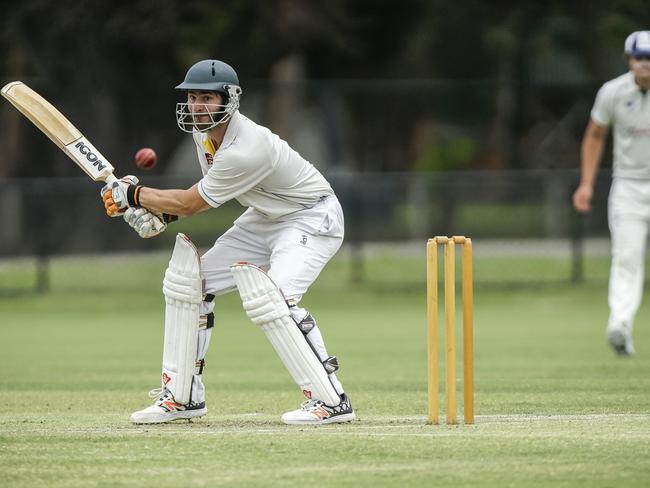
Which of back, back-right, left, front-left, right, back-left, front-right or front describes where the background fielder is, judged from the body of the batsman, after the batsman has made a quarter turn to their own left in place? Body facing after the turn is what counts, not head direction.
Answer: left

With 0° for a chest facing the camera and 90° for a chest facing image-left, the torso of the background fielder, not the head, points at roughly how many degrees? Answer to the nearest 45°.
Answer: approximately 0°
